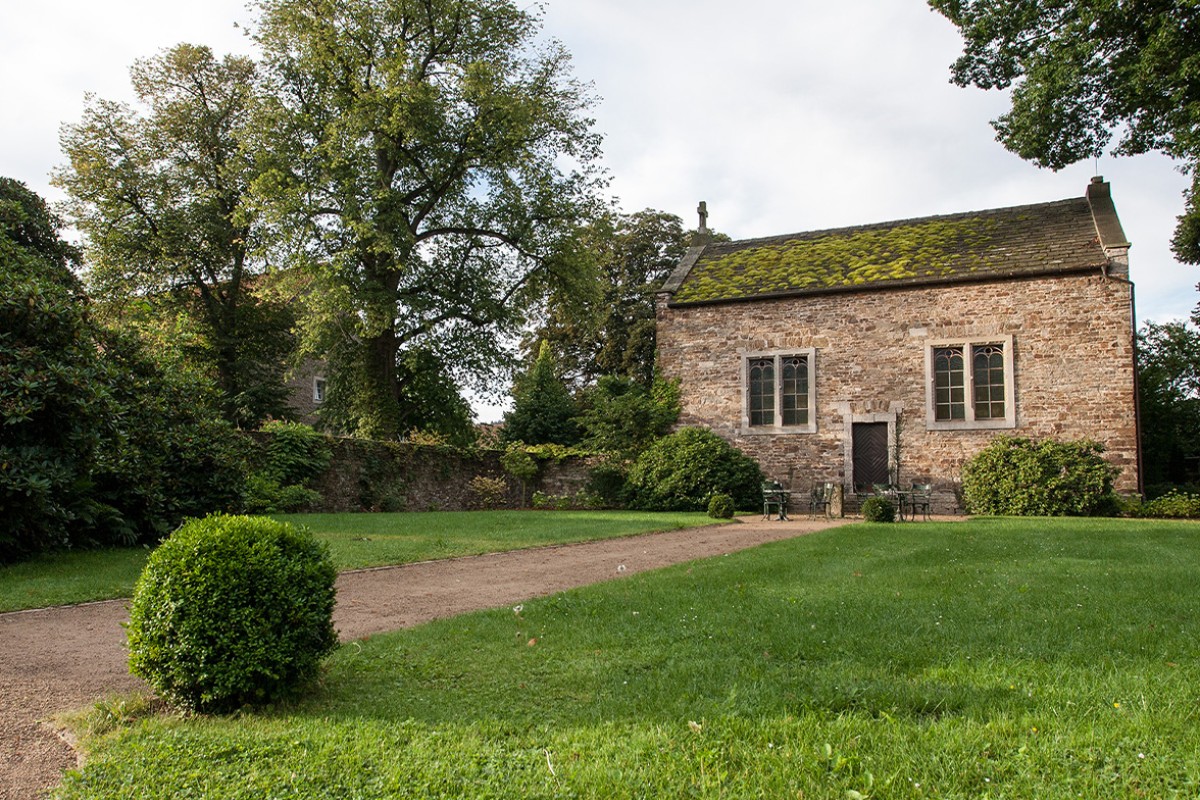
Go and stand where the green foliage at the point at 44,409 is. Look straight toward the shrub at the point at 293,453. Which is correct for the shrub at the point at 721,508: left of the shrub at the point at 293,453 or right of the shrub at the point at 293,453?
right

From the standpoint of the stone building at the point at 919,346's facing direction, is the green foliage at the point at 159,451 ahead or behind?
ahead

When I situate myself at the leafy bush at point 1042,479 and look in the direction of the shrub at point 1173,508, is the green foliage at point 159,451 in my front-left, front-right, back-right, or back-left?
back-right

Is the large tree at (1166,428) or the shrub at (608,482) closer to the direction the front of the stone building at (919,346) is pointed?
the shrub

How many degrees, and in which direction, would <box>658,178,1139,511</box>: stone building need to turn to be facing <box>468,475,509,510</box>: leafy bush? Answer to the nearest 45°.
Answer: approximately 90° to its right

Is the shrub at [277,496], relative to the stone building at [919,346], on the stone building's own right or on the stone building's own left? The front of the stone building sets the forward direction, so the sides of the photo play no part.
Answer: on the stone building's own right

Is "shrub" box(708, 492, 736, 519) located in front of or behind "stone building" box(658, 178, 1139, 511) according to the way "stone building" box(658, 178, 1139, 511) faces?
in front

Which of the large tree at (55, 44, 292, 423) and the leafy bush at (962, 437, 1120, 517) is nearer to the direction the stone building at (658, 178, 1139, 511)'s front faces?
the leafy bush

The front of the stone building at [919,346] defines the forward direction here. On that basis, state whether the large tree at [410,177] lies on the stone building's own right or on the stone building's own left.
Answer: on the stone building's own right

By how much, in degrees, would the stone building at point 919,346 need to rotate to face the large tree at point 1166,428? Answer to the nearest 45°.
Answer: approximately 135° to its left

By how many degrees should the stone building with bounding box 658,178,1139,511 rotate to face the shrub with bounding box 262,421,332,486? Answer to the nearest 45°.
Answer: approximately 45° to its right

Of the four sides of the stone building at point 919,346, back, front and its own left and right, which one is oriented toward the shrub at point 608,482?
right

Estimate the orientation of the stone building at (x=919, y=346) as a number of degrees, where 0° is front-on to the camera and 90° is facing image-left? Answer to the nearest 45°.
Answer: approximately 0°

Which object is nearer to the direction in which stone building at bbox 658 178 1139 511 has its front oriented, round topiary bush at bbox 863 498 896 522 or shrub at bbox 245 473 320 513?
the round topiary bush

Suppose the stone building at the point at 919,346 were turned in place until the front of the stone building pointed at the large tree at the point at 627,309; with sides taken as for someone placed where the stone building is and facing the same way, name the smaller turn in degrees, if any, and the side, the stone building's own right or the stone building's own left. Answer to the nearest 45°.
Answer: approximately 135° to the stone building's own right
